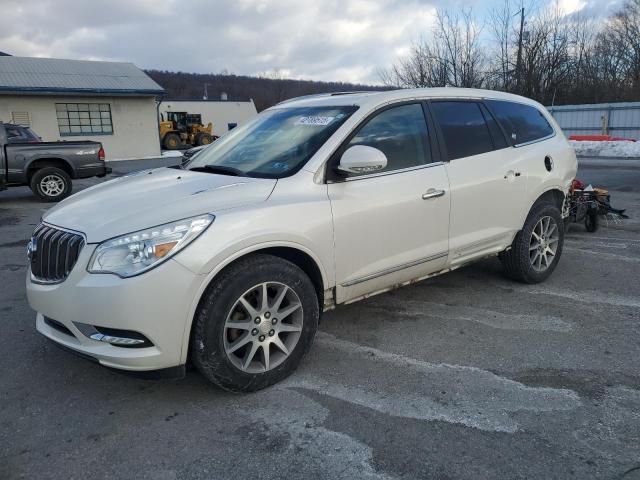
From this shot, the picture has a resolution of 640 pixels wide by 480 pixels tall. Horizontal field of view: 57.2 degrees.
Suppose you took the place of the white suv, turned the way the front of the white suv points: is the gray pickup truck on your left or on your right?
on your right

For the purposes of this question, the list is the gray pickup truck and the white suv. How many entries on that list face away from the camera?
0

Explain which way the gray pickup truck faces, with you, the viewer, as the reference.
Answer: facing to the left of the viewer

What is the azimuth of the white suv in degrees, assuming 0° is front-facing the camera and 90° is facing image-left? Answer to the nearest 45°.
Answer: approximately 45°

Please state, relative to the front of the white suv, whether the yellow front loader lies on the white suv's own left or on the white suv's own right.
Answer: on the white suv's own right

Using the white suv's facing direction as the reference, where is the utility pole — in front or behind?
behind

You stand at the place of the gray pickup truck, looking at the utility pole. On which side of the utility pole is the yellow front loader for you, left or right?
left

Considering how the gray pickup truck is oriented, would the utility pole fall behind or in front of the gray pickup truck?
behind

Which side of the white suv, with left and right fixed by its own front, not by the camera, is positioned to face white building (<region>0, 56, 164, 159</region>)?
right

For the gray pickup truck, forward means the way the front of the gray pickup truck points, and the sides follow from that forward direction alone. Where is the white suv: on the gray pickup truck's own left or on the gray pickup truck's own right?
on the gray pickup truck's own left

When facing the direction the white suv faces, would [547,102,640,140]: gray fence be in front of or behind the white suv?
behind

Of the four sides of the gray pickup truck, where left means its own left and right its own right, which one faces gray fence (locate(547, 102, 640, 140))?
back

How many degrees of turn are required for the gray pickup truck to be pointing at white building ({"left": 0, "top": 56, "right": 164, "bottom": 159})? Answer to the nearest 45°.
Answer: approximately 90° to its right
